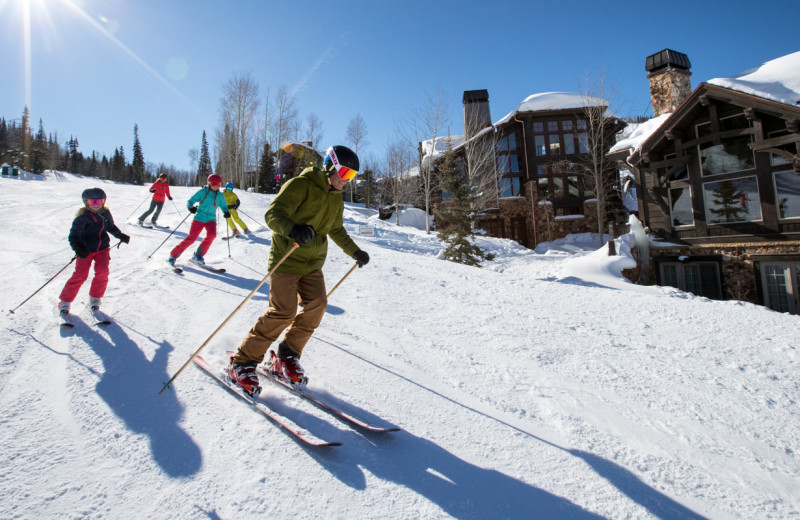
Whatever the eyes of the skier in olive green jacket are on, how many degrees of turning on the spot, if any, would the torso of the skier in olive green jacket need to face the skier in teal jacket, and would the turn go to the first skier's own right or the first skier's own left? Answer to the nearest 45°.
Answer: approximately 135° to the first skier's own left

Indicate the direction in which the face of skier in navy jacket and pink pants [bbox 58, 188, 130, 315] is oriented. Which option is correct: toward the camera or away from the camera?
toward the camera

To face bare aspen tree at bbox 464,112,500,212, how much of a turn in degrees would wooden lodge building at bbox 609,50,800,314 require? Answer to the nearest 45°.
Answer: approximately 90° to its right

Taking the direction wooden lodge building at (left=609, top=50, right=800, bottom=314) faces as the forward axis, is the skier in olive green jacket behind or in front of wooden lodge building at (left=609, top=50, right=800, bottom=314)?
in front

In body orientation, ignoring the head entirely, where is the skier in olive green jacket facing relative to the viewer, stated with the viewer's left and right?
facing the viewer and to the right of the viewer

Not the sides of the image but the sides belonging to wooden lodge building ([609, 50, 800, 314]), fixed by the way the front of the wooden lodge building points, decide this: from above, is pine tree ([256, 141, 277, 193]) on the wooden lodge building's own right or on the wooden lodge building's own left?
on the wooden lodge building's own right

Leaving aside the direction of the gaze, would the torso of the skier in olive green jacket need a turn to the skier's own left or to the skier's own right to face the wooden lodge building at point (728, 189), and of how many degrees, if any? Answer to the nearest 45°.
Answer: approximately 90° to the skier's own left

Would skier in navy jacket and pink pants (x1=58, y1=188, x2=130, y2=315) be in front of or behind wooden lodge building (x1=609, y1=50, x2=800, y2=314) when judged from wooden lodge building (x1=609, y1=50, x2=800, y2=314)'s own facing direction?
in front

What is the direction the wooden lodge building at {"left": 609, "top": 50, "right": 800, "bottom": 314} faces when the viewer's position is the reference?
facing the viewer and to the left of the viewer

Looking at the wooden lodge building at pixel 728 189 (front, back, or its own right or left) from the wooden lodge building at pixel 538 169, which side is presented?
right

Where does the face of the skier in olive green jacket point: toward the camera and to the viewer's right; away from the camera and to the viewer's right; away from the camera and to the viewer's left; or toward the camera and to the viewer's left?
toward the camera and to the viewer's right

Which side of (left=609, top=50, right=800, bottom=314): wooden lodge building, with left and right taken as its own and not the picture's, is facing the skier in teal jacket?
front

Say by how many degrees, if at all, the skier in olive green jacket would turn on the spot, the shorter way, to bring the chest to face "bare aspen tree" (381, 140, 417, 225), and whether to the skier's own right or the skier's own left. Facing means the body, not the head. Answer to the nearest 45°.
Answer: approximately 135° to the skier's own left

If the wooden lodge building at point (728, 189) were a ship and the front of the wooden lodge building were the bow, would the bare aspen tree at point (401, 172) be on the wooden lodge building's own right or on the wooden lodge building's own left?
on the wooden lodge building's own right

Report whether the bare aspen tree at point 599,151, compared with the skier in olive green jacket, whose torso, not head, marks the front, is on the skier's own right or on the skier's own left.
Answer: on the skier's own left

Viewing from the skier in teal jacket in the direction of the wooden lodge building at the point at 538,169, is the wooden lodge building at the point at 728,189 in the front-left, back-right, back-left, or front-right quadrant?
front-right

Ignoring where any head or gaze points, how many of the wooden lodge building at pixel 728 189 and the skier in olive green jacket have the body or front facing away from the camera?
0

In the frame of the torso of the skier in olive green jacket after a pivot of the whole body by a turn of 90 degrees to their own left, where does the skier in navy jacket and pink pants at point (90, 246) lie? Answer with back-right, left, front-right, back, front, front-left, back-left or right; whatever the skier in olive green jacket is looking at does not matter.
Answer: left
